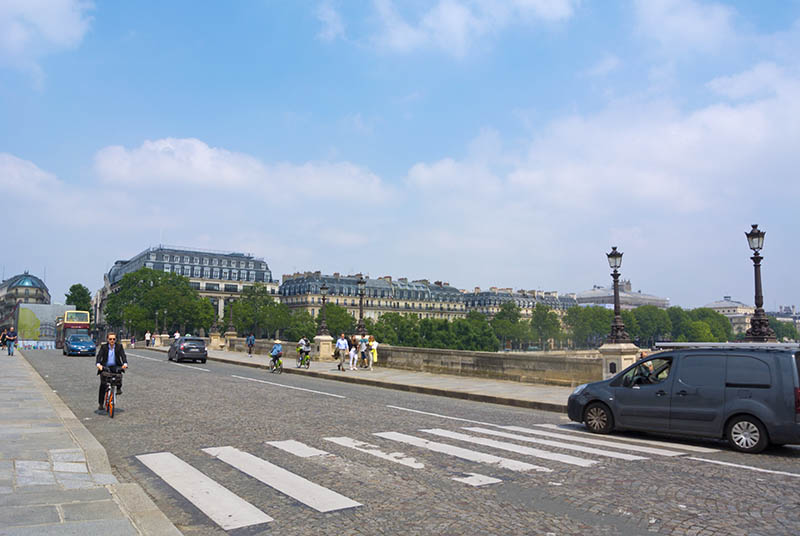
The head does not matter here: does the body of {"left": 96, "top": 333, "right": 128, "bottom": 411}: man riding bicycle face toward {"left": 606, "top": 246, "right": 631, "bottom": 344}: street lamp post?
no

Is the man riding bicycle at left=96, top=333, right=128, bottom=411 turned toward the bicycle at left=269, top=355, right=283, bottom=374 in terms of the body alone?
no

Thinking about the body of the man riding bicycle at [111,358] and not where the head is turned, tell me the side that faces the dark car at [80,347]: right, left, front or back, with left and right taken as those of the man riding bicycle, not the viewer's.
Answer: back

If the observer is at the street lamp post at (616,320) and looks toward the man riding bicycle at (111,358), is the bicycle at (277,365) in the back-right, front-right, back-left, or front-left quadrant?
front-right

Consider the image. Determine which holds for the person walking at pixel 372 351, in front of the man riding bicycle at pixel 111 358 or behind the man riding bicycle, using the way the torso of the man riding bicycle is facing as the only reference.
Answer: behind

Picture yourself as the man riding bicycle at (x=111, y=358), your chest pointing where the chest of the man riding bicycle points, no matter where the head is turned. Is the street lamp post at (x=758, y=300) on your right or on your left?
on your left

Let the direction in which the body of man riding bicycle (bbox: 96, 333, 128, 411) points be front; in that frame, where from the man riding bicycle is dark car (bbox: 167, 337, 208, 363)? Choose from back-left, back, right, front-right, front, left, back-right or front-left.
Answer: back

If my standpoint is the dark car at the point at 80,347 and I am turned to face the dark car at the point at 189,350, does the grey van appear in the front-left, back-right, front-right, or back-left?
front-right

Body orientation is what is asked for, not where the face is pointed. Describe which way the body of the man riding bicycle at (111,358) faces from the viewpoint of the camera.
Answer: toward the camera

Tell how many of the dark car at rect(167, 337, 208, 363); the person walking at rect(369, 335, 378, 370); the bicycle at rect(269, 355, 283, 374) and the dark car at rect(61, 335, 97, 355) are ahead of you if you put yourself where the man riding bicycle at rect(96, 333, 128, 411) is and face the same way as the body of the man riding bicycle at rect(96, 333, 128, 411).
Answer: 0

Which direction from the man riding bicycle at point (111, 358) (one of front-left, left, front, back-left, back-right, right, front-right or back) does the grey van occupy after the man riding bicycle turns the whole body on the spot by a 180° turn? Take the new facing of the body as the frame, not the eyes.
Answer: back-right

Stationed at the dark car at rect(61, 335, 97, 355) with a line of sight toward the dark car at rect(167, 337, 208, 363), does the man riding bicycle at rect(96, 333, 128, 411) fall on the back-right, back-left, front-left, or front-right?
front-right
